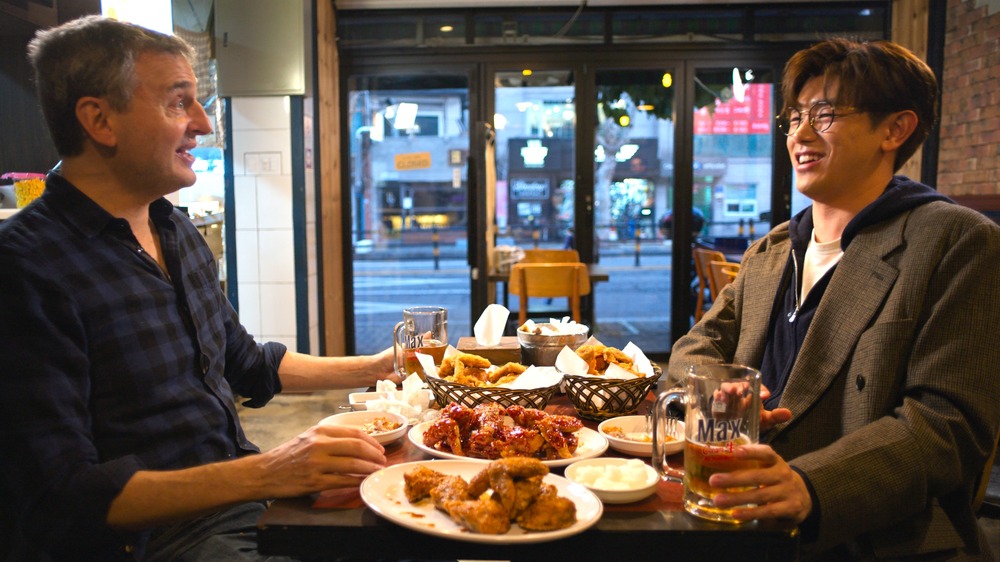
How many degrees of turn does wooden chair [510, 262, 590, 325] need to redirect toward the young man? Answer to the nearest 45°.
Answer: approximately 180°

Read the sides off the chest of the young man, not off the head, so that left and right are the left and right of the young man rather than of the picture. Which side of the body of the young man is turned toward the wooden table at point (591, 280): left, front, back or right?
right

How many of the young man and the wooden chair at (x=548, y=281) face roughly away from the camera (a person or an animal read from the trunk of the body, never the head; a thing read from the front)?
1

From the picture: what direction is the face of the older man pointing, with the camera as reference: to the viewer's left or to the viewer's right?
to the viewer's right

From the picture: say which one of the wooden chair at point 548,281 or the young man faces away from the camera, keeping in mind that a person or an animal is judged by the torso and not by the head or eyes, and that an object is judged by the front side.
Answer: the wooden chair

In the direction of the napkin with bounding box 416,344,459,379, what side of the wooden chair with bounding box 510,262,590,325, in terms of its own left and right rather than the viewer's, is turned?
back

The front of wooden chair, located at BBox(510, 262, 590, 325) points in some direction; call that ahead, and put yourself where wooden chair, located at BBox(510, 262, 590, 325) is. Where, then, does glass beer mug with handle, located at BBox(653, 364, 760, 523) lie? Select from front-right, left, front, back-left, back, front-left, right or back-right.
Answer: back

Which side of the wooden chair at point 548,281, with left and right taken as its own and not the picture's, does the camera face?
back

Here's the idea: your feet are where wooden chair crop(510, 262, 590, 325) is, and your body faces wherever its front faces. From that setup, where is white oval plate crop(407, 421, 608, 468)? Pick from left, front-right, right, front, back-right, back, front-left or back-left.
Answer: back

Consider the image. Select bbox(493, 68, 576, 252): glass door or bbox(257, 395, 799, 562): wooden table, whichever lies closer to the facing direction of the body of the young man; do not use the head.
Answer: the wooden table

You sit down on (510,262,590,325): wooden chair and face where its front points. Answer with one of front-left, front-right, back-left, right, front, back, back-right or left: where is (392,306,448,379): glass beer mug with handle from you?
back

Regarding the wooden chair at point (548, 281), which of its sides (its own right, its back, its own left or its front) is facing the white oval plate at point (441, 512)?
back

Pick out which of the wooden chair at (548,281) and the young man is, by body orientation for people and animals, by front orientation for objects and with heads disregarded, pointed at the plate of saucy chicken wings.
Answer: the young man

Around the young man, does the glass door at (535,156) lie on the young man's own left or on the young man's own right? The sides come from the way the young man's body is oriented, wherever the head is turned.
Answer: on the young man's own right

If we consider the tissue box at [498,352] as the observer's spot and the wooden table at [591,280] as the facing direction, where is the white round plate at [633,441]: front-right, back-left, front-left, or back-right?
back-right

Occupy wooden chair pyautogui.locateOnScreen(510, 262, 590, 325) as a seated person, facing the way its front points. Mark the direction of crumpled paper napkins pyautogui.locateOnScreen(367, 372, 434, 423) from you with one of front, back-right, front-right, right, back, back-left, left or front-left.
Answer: back

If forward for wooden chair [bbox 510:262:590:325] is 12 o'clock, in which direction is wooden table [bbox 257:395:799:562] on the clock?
The wooden table is roughly at 6 o'clock from the wooden chair.

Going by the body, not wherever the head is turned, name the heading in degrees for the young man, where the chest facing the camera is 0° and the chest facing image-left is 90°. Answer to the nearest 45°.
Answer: approximately 45°
